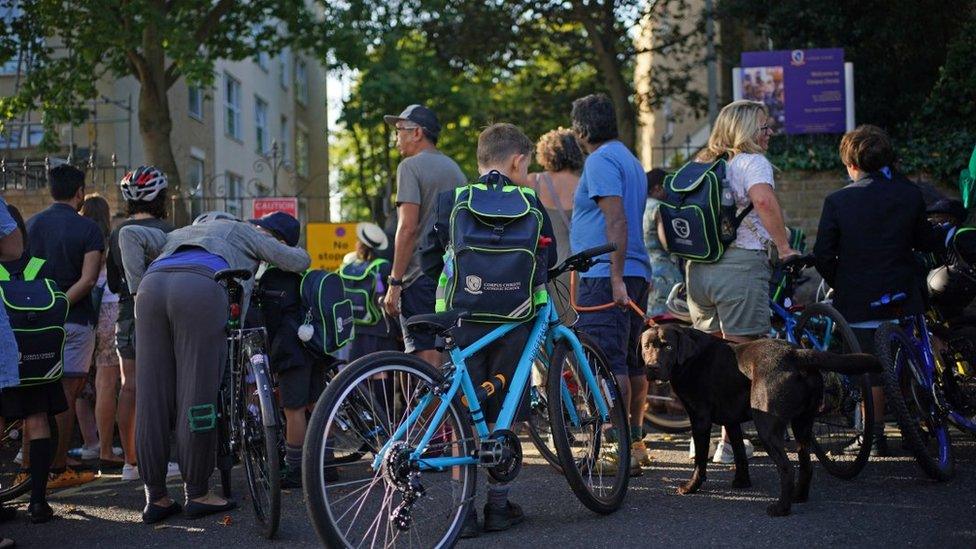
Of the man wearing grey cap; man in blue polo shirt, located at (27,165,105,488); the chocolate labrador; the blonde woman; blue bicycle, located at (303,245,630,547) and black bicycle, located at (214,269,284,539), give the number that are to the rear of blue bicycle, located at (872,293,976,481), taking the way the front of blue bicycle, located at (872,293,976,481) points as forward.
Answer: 0

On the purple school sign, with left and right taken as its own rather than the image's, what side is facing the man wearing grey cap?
front

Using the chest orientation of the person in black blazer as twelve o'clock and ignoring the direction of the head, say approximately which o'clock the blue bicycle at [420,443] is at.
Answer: The blue bicycle is roughly at 7 o'clock from the person in black blazer.

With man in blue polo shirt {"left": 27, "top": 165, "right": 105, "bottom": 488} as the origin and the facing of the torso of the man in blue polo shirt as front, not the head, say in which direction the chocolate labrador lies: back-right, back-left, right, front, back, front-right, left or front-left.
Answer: right

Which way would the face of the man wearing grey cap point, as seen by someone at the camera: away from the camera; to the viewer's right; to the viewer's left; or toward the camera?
to the viewer's left

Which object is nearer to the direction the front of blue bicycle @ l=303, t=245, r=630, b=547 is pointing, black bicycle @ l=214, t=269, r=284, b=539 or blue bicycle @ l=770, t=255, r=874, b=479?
the blue bicycle

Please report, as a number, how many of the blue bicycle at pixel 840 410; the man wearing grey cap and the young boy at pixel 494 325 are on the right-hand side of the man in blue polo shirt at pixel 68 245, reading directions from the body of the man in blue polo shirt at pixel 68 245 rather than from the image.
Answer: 3

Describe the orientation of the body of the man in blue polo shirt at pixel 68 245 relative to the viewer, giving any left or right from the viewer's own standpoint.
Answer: facing away from the viewer and to the right of the viewer

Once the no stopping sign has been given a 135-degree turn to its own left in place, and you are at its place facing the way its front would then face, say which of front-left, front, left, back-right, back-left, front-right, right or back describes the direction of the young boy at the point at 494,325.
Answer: back-right

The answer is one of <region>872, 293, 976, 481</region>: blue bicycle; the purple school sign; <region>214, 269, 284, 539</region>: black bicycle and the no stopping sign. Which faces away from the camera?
the black bicycle

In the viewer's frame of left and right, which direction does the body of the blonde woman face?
facing away from the viewer and to the right of the viewer

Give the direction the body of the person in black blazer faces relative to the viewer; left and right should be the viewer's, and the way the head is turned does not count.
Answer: facing away from the viewer

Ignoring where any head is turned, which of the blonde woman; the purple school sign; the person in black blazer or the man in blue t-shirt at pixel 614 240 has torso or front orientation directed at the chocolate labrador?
the purple school sign

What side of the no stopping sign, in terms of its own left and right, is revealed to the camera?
front

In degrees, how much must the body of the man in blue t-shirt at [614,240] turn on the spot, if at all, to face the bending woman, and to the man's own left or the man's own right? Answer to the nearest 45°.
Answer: approximately 90° to the man's own left

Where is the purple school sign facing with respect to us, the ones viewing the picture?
facing the viewer

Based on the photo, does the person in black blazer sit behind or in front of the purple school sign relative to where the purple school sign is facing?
in front

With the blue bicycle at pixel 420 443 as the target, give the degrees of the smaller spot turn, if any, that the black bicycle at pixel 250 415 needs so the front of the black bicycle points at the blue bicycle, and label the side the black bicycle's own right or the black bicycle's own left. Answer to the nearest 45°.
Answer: approximately 135° to the black bicycle's own right

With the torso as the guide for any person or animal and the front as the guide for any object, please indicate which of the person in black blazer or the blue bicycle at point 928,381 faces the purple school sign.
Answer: the person in black blazer

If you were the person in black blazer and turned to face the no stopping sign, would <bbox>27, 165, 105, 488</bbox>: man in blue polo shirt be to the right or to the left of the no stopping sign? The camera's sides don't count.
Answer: left

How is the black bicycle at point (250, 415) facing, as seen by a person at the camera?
facing away from the viewer
